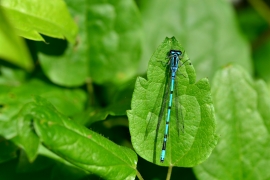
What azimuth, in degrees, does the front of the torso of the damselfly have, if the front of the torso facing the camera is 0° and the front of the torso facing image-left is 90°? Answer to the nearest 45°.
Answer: approximately 180°

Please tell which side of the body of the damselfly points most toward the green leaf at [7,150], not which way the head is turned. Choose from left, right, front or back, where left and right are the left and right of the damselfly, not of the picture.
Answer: left

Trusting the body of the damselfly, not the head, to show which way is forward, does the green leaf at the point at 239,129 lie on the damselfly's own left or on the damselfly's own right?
on the damselfly's own right

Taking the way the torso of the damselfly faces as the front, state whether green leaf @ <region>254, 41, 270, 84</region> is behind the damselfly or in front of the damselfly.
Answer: in front

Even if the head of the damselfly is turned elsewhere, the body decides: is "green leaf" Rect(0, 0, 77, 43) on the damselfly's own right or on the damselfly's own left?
on the damselfly's own left

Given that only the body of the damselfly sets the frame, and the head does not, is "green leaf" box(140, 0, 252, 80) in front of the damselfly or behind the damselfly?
in front
